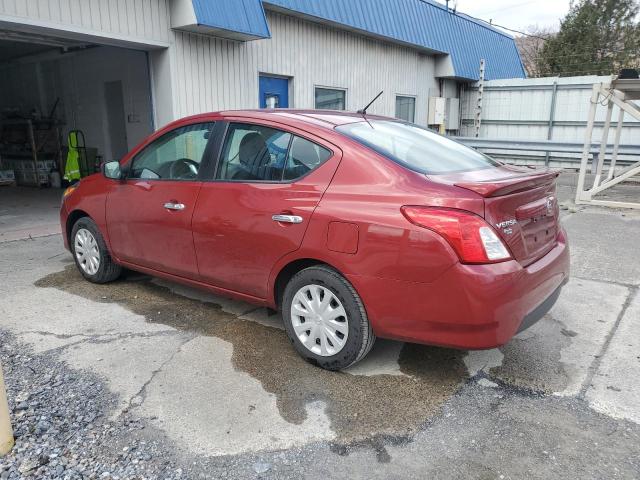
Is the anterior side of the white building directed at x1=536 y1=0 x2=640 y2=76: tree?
no

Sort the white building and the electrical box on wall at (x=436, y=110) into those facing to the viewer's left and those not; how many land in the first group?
0

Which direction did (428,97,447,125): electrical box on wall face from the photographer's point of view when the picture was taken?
facing the viewer and to the right of the viewer

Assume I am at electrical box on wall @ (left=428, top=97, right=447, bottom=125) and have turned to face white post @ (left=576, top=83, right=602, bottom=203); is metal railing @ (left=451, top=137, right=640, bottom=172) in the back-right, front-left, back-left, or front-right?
front-left

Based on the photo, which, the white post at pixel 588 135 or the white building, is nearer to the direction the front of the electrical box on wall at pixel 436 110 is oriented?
the white post

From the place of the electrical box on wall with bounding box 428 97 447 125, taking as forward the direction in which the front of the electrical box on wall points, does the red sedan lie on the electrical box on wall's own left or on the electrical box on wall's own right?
on the electrical box on wall's own right

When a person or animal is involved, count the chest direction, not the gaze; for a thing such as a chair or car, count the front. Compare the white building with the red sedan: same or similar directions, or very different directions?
very different directions

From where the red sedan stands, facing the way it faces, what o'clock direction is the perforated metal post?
The perforated metal post is roughly at 2 o'clock from the red sedan.

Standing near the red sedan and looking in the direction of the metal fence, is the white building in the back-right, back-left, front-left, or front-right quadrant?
front-left

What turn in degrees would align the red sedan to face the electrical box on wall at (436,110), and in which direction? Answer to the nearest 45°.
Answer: approximately 45° to its right

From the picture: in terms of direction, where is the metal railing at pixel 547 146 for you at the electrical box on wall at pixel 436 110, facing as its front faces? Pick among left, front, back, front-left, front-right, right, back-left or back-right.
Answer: front

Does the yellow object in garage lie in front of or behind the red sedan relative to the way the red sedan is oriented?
in front

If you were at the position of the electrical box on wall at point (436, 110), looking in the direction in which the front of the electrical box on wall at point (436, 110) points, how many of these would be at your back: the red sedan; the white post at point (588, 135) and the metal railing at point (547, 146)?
0

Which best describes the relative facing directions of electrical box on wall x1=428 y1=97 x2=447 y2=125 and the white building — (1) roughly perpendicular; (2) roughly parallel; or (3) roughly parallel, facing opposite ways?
roughly parallel

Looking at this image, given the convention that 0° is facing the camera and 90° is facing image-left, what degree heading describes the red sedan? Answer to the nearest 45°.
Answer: approximately 135°

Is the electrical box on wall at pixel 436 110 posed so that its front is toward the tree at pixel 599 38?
no
